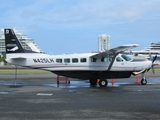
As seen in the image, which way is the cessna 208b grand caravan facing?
to the viewer's right
